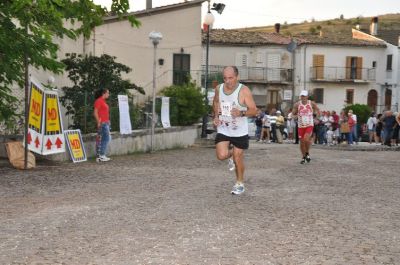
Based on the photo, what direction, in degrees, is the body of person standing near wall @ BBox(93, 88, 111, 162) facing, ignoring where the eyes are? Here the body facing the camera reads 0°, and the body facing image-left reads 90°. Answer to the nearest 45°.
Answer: approximately 270°

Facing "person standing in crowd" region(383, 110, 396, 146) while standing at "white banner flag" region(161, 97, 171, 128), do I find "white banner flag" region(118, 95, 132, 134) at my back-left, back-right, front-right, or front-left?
back-right

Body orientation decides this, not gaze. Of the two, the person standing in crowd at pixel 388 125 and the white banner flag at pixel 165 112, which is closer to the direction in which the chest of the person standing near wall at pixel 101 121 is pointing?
the person standing in crowd

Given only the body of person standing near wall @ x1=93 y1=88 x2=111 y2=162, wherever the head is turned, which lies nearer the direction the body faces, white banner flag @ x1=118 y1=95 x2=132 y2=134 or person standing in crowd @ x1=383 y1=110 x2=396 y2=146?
the person standing in crowd

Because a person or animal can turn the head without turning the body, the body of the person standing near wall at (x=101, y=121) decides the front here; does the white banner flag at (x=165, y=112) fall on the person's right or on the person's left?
on the person's left

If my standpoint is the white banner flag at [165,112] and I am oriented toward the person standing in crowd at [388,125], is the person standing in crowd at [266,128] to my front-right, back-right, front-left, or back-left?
front-left

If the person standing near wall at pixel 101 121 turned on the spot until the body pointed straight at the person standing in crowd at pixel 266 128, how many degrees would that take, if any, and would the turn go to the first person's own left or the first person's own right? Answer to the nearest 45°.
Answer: approximately 45° to the first person's own left

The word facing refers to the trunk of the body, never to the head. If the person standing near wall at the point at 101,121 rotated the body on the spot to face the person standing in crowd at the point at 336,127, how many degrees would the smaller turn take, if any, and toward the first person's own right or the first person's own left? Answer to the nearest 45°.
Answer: approximately 45° to the first person's own left

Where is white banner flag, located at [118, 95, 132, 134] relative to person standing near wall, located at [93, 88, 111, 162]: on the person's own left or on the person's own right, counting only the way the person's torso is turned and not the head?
on the person's own left

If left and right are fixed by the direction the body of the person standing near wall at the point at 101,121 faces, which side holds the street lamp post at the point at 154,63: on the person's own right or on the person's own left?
on the person's own left
